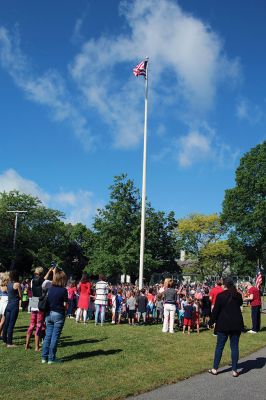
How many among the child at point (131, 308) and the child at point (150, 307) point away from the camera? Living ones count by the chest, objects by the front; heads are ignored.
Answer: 2

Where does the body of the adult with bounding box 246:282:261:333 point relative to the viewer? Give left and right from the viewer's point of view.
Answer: facing to the left of the viewer

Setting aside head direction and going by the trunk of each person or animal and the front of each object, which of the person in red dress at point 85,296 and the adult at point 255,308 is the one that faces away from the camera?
the person in red dress

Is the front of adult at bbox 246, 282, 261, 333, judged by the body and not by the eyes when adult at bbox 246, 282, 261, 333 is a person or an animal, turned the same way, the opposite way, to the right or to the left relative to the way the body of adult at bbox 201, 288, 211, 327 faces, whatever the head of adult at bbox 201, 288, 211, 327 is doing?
to the left

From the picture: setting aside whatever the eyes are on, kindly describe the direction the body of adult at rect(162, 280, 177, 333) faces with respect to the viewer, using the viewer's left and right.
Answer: facing away from the viewer

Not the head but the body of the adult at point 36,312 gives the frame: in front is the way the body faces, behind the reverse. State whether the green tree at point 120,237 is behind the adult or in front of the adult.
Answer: in front

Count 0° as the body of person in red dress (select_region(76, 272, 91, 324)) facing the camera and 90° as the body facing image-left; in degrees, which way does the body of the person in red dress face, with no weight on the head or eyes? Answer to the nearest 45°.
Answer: approximately 180°

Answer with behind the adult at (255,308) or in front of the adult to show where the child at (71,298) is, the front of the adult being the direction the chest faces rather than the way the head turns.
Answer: in front
